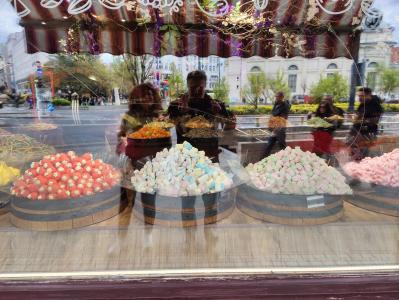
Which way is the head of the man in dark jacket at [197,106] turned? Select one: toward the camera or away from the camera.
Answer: toward the camera

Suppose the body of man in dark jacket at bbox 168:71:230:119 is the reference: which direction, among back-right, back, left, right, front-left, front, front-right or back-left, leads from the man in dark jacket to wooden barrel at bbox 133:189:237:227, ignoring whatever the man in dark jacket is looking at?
front

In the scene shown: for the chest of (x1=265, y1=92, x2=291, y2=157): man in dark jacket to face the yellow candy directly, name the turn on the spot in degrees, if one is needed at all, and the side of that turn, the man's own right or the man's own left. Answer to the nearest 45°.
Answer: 0° — they already face it

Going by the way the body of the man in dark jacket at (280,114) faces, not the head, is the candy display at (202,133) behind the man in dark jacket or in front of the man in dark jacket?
in front

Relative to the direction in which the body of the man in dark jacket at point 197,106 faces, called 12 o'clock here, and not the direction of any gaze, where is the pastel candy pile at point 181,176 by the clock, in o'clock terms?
The pastel candy pile is roughly at 12 o'clock from the man in dark jacket.

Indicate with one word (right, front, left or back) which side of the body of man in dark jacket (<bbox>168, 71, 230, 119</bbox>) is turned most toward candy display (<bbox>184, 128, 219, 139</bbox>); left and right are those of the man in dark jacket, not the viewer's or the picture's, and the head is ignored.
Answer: front

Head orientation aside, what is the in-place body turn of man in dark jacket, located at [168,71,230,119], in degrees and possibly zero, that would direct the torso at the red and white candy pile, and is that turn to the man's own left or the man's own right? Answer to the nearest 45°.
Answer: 0° — they already face it

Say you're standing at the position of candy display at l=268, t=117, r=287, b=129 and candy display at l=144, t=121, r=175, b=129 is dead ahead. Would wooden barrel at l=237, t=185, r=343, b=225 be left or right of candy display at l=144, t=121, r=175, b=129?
left

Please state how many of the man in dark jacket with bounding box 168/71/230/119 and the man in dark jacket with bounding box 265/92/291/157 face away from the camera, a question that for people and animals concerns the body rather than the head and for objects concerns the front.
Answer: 0

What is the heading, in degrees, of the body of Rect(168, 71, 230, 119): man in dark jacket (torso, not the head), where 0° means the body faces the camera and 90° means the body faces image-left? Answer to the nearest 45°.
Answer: approximately 0°

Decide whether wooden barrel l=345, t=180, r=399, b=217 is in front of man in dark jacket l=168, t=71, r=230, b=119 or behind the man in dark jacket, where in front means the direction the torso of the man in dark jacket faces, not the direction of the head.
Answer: in front

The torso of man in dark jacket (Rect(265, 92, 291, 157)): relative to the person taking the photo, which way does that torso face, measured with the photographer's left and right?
facing the viewer and to the left of the viewer

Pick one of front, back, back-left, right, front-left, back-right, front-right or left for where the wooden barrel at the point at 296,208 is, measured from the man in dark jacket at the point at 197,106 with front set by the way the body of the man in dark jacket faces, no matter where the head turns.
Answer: front
